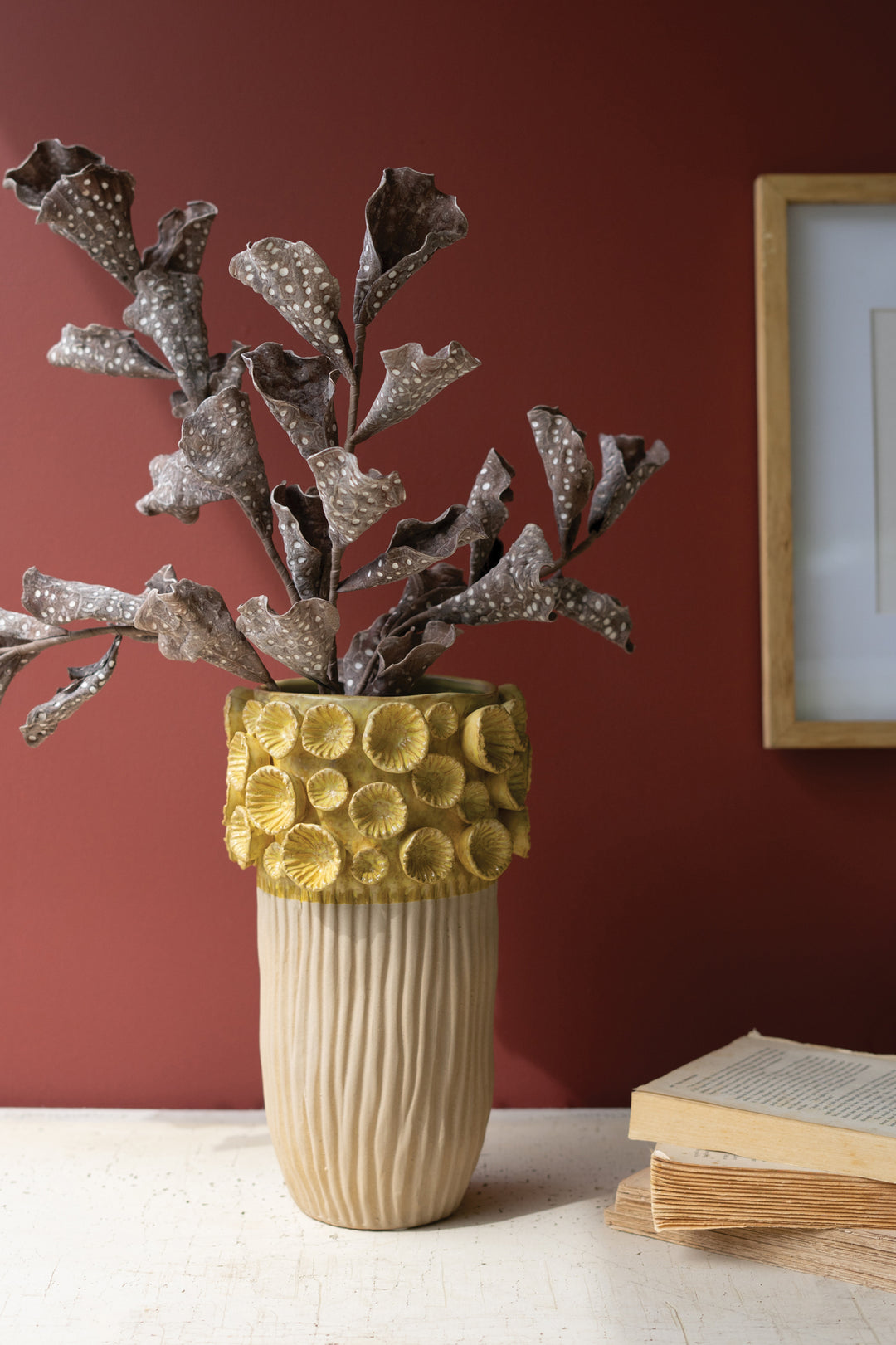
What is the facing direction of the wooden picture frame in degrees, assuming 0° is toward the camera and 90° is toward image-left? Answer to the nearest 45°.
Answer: approximately 0°
